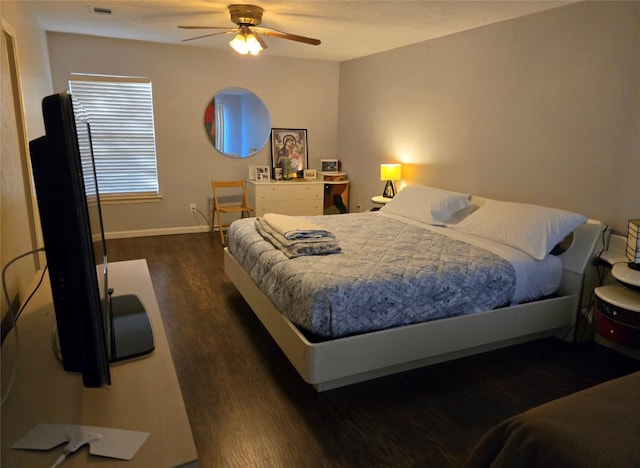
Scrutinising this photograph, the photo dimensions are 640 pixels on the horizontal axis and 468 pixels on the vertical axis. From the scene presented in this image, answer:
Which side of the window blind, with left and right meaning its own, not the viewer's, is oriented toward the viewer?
front

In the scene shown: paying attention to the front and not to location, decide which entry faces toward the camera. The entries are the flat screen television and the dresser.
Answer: the dresser

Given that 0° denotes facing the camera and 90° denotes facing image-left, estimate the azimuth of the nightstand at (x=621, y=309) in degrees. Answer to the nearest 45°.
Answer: approximately 45°

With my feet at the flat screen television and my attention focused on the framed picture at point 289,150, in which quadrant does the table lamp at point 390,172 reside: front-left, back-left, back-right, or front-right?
front-right

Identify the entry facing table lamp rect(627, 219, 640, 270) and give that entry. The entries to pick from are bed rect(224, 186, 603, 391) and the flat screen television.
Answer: the flat screen television

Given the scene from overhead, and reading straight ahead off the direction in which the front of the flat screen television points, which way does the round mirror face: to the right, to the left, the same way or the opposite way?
to the right

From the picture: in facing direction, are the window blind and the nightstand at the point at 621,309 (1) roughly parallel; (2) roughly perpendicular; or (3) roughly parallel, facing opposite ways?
roughly perpendicular

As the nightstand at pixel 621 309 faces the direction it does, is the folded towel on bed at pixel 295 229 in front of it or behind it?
in front

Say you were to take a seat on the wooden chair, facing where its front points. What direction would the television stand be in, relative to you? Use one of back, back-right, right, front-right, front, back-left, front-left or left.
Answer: front-right

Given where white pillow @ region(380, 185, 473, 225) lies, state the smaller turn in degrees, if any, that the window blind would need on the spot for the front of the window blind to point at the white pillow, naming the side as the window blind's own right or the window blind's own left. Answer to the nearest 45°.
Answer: approximately 45° to the window blind's own left

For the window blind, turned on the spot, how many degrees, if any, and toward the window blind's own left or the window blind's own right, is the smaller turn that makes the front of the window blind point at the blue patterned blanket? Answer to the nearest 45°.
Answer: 0° — it already faces it

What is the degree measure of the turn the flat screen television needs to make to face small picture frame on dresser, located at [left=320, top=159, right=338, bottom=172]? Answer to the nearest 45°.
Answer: approximately 45° to its left

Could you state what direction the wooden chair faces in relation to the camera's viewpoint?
facing the viewer and to the right of the viewer

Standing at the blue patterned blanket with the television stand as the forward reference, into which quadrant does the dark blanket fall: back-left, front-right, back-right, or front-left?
front-left

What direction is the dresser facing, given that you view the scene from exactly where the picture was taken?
facing the viewer

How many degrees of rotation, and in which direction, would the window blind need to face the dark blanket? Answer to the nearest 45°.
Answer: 0° — it already faces it
